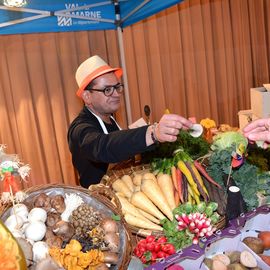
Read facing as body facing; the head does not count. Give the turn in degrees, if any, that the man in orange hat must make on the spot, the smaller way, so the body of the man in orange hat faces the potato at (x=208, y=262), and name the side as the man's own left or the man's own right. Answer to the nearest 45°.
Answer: approximately 45° to the man's own right

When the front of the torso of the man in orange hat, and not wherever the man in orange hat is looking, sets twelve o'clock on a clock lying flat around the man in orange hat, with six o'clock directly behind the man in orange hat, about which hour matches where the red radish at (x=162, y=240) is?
The red radish is roughly at 1 o'clock from the man in orange hat.

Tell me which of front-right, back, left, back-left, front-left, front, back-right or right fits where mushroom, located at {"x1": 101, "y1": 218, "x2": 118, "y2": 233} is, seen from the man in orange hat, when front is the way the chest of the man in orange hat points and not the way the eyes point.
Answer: front-right

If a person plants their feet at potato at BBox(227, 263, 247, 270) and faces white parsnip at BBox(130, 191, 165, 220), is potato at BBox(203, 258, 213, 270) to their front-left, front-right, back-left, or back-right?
front-left

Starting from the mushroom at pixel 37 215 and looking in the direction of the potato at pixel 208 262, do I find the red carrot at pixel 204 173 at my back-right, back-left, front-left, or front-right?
front-left

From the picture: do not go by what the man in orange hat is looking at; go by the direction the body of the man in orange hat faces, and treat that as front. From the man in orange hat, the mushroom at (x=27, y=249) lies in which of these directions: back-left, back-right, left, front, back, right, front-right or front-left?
front-right

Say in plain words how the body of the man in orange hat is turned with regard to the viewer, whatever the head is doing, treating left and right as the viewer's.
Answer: facing the viewer and to the right of the viewer

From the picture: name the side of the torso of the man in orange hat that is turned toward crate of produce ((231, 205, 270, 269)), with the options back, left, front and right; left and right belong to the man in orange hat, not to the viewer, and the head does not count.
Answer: front

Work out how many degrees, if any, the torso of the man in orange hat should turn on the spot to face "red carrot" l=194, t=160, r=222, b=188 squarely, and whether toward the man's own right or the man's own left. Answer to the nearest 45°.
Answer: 0° — they already face it

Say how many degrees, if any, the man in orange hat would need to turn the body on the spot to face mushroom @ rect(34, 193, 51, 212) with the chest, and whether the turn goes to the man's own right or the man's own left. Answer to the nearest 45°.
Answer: approximately 45° to the man's own right
